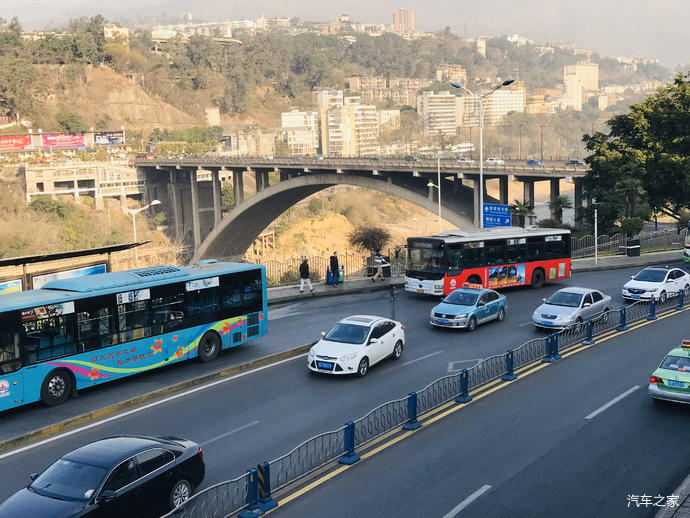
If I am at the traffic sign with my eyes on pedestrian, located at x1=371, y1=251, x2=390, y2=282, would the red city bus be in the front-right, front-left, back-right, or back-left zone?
front-left

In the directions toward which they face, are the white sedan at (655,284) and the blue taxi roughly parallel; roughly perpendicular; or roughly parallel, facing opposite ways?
roughly parallel

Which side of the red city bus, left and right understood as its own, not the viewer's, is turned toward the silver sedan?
left

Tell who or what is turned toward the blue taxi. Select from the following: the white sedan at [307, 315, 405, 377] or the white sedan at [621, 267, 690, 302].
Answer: the white sedan at [621, 267, 690, 302]

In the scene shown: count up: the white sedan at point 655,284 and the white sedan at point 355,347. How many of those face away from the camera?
0

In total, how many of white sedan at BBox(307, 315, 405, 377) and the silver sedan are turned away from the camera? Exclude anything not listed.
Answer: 0

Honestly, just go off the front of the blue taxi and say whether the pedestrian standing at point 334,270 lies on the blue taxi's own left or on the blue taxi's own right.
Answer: on the blue taxi's own right

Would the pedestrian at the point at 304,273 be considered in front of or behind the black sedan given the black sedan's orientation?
behind

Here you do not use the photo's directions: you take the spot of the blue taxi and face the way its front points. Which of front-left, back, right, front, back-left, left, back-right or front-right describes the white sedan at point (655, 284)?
back

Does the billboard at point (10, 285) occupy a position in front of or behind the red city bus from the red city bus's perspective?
in front

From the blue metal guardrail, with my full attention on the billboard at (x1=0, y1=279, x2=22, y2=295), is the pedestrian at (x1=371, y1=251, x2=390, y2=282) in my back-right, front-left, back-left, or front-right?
front-right

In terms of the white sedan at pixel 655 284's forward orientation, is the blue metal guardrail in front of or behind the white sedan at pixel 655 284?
in front

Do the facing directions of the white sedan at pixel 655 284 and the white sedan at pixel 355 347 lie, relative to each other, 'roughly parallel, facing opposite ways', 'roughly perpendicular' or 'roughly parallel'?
roughly parallel

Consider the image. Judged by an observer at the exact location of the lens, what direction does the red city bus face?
facing the viewer and to the left of the viewer

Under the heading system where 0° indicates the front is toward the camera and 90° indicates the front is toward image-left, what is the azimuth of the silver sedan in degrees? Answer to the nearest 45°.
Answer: approximately 45°

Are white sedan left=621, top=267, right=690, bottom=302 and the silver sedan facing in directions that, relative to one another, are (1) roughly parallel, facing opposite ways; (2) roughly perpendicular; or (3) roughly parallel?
roughly parallel

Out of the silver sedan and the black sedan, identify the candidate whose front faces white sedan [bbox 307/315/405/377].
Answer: the silver sedan

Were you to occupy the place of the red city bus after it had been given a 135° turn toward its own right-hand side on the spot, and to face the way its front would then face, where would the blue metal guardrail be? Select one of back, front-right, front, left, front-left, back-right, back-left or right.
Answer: back

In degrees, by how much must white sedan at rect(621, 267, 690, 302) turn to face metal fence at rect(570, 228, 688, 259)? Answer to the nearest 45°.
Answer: approximately 135° to its right

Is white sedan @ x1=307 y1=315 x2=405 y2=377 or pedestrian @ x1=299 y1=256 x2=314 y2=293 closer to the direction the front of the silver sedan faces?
the white sedan
